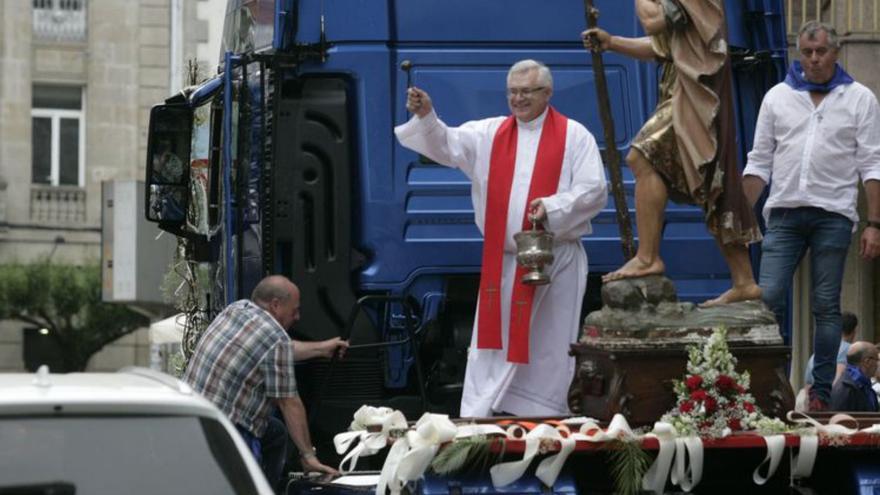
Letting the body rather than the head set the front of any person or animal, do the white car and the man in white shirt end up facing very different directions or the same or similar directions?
very different directions

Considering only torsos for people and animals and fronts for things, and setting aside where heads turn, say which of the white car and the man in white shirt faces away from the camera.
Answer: the white car

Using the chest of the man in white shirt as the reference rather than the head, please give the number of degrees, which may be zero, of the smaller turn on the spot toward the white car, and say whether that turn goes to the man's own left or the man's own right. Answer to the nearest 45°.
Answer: approximately 45° to the man's own right

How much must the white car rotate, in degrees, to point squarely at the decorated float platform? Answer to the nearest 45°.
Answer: approximately 45° to its right

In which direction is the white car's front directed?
away from the camera

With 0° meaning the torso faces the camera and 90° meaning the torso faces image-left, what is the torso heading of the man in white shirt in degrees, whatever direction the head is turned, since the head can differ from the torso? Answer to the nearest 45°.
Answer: approximately 0°

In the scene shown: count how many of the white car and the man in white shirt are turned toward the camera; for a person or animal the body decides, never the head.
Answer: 1

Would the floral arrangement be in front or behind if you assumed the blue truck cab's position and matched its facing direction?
behind
